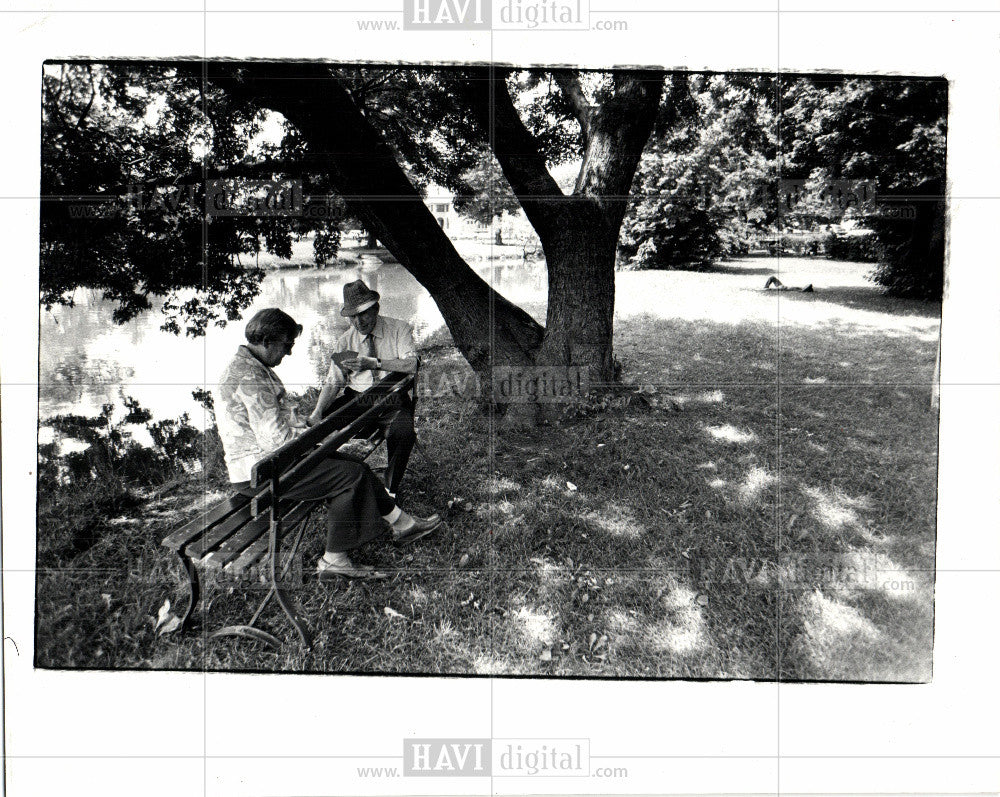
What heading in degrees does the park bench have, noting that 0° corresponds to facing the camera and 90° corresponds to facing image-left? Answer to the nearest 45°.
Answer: approximately 135°
